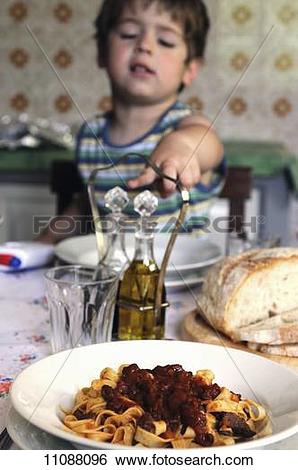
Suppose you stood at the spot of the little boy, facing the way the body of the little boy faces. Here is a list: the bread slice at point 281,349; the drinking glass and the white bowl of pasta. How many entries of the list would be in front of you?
3

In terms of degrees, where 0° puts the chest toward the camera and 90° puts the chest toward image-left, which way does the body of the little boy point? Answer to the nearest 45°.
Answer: approximately 0°

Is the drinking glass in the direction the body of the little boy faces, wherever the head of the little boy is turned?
yes

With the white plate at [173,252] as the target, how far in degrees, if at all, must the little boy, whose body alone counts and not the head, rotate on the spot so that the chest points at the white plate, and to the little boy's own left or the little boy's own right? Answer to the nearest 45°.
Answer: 0° — they already face it

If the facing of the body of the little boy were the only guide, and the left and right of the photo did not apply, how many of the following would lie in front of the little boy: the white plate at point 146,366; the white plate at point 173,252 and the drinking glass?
3

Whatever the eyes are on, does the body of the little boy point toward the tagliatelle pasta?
yes
